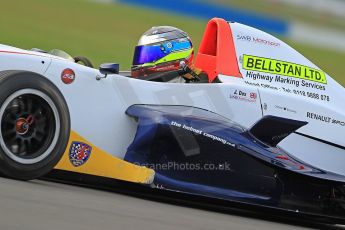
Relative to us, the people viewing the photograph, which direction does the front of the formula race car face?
facing to the left of the viewer

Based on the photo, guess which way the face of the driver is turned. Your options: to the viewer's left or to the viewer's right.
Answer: to the viewer's left

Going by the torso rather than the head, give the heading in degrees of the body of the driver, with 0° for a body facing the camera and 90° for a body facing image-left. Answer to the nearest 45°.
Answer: approximately 90°
